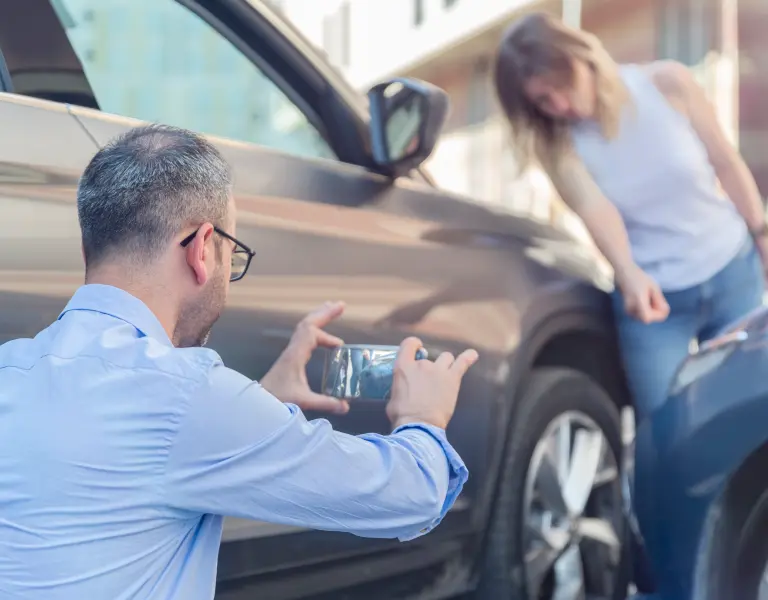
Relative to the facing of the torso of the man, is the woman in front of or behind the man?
in front

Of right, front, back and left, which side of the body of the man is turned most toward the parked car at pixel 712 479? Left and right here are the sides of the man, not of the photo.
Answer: front

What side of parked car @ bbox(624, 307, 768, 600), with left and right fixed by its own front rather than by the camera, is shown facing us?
left

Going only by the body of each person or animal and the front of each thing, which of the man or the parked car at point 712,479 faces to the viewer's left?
the parked car

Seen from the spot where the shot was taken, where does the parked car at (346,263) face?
facing away from the viewer and to the right of the viewer

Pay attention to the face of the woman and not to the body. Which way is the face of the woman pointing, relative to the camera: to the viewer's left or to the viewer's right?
to the viewer's left

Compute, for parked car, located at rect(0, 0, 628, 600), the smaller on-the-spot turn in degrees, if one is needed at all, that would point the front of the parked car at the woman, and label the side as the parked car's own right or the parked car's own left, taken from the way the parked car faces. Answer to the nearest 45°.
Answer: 0° — it already faces them

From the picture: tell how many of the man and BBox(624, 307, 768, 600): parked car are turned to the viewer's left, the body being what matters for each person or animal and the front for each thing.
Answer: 1

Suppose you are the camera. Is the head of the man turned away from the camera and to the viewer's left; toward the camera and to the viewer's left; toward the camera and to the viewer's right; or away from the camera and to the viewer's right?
away from the camera and to the viewer's right

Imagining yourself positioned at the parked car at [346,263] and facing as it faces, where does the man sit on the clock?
The man is roughly at 5 o'clock from the parked car.

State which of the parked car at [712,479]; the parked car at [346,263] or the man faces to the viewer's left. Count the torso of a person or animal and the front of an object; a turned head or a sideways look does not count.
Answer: the parked car at [712,479]

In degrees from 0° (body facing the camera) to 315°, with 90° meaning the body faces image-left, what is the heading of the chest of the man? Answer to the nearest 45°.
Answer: approximately 225°

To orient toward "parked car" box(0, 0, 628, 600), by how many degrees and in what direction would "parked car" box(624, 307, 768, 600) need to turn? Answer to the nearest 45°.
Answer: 0° — it already faces it
